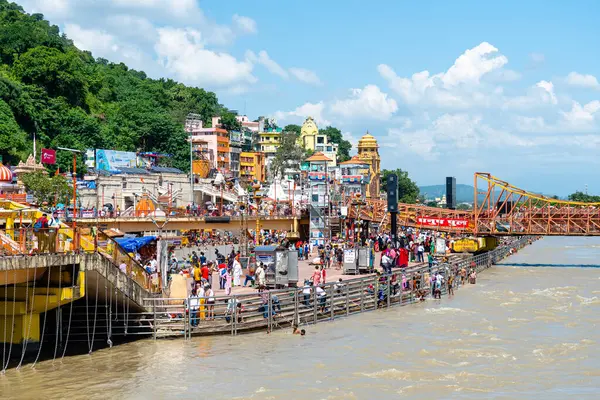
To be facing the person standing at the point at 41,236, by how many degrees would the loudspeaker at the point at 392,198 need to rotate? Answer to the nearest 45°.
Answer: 0° — it already faces them

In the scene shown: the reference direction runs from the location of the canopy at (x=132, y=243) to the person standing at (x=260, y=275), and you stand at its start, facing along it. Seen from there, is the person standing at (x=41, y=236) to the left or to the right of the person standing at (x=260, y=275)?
right

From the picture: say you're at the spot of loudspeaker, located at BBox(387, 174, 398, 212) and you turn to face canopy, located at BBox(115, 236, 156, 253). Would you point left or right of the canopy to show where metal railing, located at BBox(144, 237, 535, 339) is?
left

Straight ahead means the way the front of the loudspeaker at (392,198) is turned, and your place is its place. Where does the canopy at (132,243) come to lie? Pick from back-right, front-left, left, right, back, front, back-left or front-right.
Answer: front-right

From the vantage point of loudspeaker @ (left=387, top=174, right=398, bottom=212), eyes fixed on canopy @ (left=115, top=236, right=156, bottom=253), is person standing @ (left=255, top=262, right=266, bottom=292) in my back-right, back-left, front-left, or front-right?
front-left

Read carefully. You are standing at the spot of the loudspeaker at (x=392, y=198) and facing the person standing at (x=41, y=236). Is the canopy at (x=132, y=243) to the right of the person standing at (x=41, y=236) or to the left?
right

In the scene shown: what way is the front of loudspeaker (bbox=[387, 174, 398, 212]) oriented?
toward the camera

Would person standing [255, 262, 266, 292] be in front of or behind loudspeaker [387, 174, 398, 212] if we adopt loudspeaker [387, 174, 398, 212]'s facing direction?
in front

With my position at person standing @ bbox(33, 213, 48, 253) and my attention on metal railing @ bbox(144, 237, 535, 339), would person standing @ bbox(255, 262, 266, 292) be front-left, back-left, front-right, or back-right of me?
front-left

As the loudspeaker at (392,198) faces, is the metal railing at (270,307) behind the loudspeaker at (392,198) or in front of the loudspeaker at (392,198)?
in front

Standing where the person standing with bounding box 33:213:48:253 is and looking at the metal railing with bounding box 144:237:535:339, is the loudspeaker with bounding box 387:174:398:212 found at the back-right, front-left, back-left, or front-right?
front-left
